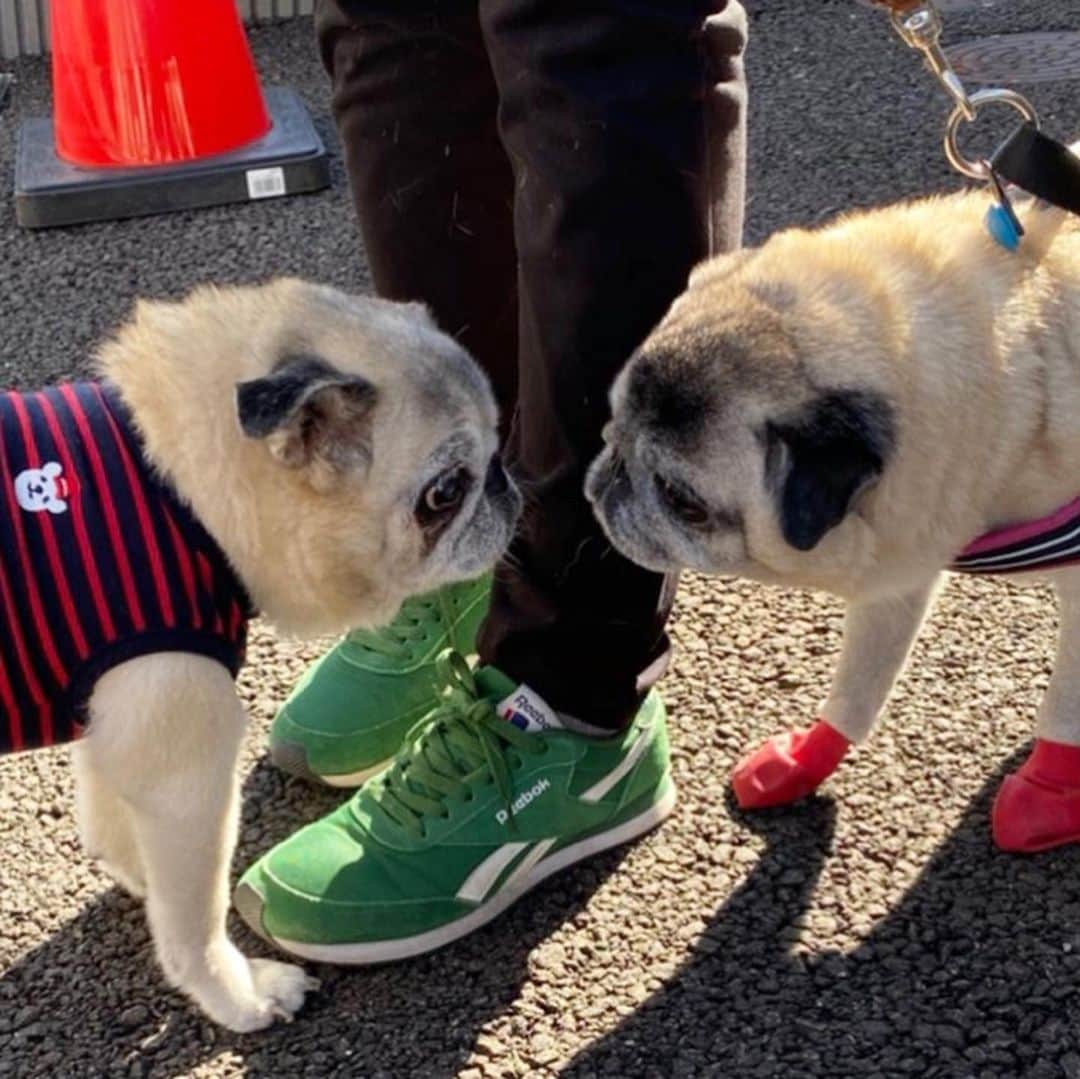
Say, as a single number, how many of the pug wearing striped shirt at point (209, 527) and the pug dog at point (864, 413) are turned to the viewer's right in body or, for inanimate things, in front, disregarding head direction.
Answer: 1

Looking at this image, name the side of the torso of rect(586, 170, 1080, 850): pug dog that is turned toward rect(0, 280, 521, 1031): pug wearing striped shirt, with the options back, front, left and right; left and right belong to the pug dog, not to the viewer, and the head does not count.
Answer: front

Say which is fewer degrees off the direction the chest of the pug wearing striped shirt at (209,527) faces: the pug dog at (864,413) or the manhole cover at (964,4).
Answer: the pug dog

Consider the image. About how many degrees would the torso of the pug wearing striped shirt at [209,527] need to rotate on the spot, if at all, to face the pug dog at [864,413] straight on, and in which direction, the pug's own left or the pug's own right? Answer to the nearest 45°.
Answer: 0° — it already faces it

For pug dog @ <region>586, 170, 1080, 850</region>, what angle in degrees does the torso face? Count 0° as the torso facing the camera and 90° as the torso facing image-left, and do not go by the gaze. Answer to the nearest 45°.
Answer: approximately 90°

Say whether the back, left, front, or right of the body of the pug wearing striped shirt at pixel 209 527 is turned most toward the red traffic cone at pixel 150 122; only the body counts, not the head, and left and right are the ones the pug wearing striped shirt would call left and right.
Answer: left

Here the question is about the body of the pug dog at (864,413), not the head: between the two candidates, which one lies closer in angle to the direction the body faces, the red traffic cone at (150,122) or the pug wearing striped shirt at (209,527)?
the pug wearing striped shirt

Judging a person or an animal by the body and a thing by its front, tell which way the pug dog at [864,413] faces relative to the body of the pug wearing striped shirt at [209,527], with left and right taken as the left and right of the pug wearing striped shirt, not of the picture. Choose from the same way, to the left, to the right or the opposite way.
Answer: the opposite way

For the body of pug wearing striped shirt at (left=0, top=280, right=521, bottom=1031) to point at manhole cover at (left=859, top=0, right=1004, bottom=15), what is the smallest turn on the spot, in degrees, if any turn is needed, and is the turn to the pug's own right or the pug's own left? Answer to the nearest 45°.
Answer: approximately 45° to the pug's own left

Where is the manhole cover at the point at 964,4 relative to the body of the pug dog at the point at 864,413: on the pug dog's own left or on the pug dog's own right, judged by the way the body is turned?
on the pug dog's own right

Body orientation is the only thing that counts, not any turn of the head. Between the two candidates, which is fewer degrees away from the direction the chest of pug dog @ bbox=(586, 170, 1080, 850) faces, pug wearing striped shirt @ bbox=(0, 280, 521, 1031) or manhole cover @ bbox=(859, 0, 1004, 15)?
the pug wearing striped shirt

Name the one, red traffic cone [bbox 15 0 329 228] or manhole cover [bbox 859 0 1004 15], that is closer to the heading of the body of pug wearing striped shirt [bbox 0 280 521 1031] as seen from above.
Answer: the manhole cover

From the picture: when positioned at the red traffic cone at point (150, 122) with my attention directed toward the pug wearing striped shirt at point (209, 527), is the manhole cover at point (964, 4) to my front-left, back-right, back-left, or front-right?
back-left

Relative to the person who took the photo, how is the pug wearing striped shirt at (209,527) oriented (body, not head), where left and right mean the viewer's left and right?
facing to the right of the viewer

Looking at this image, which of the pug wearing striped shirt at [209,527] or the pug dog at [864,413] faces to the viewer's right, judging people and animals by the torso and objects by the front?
the pug wearing striped shirt
